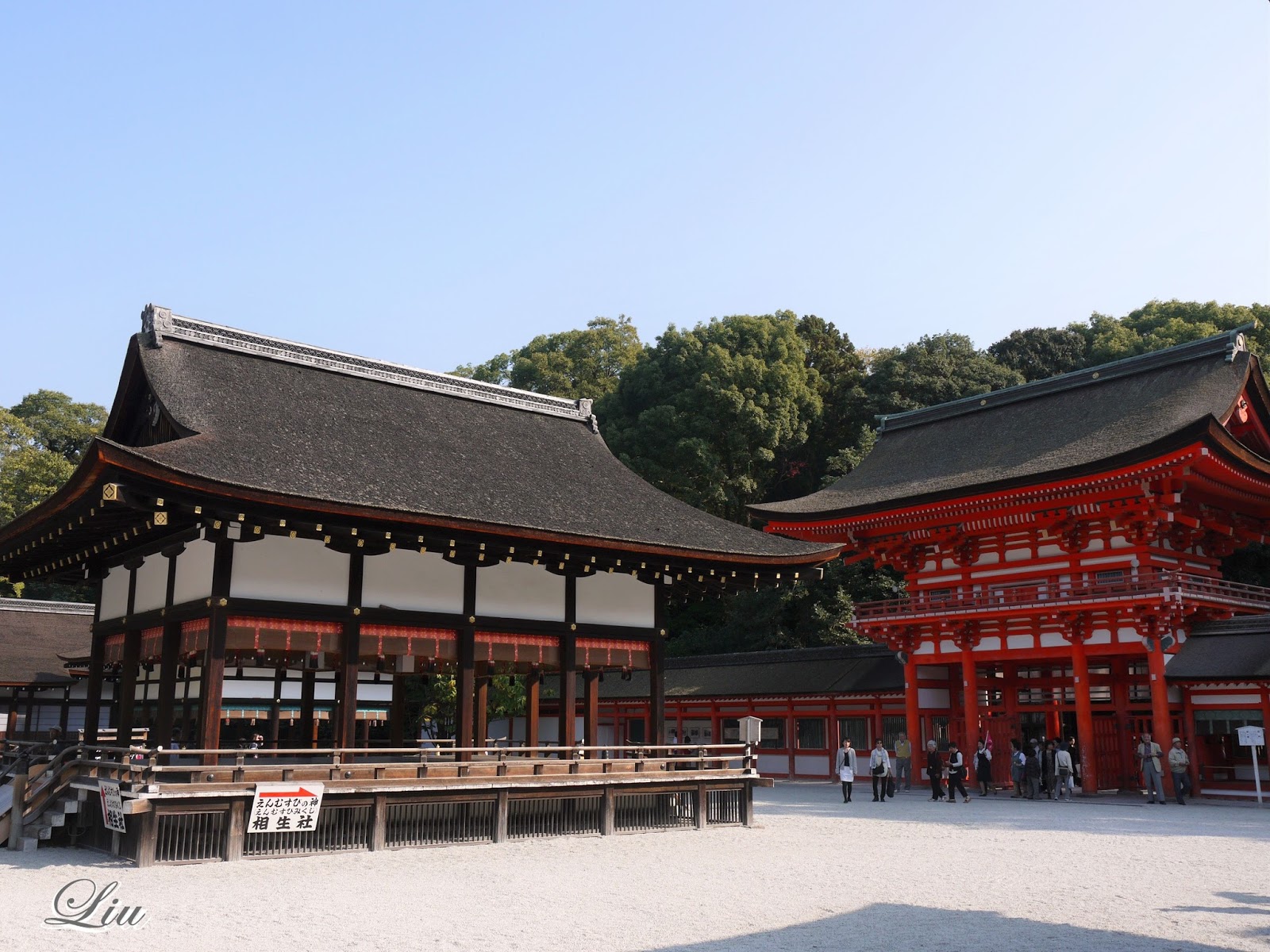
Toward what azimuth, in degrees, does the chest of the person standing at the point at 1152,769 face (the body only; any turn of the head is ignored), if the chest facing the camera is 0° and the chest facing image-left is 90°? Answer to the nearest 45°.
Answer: approximately 0°

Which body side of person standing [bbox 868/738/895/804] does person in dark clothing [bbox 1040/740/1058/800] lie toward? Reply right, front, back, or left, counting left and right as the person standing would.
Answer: left

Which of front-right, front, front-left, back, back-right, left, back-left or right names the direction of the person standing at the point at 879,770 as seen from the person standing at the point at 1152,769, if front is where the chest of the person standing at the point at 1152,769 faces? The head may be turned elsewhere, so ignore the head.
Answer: right

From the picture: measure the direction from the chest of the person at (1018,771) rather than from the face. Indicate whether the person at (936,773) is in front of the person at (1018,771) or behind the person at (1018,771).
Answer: in front

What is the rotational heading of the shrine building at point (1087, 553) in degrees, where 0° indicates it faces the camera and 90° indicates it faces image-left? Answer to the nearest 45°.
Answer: approximately 45°

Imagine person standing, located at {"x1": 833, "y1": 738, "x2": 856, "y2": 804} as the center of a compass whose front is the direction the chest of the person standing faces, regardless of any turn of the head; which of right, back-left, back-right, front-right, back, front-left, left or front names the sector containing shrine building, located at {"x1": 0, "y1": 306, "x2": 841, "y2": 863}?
front-right

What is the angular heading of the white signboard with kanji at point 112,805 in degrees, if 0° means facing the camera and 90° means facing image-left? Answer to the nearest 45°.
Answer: approximately 45°

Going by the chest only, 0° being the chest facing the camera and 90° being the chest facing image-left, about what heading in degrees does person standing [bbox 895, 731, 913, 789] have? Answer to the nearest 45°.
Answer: approximately 0°
